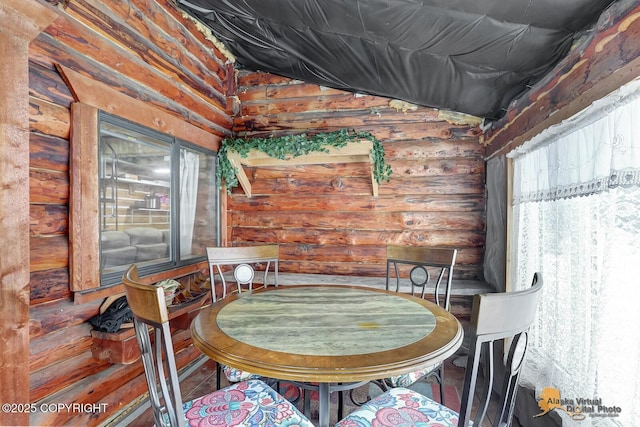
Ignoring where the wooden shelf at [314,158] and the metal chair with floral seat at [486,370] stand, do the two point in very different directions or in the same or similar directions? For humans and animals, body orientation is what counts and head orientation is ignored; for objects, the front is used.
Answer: very different directions

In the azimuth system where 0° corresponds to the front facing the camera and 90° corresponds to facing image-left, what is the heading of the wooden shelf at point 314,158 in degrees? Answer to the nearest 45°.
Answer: approximately 0°

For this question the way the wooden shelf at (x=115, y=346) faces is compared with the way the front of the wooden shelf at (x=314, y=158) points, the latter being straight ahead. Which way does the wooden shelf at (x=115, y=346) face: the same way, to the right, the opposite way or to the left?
to the left

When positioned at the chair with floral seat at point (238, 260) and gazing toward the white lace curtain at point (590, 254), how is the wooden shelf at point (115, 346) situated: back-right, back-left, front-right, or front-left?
back-right

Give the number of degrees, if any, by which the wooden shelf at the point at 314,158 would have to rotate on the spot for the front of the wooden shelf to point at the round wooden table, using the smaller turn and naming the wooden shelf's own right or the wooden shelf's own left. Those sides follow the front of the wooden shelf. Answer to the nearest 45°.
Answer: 0° — it already faces it
